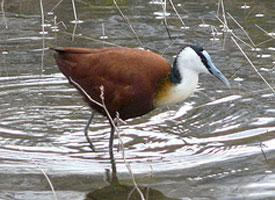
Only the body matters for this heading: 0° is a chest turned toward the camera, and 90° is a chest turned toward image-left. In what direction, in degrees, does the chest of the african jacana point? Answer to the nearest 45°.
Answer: approximately 270°
